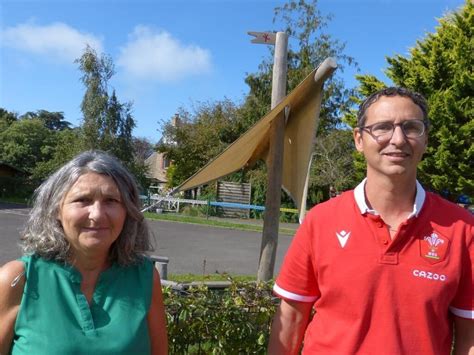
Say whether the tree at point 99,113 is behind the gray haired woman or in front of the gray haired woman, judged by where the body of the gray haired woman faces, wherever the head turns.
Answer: behind

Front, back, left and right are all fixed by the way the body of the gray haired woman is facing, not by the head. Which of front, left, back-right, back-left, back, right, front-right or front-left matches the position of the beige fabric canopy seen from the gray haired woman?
back-left

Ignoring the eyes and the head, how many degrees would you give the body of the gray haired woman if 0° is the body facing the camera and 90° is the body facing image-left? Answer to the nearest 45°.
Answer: approximately 0°

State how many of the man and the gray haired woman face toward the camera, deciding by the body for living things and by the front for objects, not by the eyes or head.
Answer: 2

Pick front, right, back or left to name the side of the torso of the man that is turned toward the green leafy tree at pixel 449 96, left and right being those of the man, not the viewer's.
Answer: back

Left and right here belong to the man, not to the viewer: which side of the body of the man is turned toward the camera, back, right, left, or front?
front

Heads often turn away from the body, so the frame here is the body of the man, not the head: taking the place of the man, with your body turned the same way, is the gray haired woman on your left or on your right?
on your right

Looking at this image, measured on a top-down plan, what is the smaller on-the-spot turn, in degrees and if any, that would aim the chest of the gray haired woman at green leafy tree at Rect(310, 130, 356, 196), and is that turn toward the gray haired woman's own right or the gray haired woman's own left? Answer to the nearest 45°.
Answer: approximately 135° to the gray haired woman's own left

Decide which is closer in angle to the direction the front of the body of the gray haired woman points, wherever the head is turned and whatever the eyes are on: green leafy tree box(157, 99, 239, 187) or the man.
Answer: the man

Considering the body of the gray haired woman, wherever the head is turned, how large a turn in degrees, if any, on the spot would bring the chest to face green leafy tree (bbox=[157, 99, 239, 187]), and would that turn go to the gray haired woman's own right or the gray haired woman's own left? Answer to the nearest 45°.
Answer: approximately 180°

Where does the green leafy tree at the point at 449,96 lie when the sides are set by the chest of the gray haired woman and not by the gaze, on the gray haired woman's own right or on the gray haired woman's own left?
on the gray haired woman's own left

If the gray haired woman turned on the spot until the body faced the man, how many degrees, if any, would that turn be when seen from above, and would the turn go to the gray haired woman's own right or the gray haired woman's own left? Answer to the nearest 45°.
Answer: approximately 45° to the gray haired woman's own left
